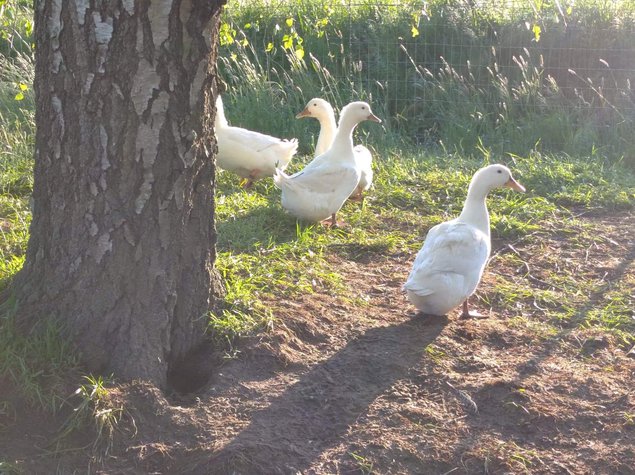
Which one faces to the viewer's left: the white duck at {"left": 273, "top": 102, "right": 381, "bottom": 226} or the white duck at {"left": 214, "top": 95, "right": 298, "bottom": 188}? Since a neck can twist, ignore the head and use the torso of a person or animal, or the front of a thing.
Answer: the white duck at {"left": 214, "top": 95, "right": 298, "bottom": 188}

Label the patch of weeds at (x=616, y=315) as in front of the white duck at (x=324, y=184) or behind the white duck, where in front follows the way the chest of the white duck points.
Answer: in front

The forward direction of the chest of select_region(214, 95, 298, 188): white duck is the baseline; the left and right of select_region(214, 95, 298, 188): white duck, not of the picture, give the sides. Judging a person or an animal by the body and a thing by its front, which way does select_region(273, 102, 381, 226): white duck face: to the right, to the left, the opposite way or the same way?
the opposite way

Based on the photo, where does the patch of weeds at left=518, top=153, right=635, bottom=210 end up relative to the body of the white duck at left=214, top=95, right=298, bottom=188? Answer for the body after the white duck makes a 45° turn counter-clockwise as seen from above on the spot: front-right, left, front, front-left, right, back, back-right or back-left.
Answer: back-left

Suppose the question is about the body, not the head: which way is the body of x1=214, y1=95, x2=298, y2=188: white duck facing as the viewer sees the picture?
to the viewer's left

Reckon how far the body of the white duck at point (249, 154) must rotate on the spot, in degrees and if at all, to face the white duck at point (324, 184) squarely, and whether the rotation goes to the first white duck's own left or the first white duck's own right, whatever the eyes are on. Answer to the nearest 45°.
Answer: approximately 135° to the first white duck's own left

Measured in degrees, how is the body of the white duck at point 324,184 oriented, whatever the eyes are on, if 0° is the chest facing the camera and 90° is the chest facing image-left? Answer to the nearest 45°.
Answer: approximately 270°

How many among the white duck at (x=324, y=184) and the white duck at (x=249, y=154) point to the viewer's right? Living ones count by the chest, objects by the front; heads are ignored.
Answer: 1

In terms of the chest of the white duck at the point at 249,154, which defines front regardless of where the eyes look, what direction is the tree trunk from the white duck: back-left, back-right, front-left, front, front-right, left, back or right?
left

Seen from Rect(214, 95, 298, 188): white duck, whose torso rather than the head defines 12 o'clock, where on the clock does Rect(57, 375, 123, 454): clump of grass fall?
The clump of grass is roughly at 9 o'clock from the white duck.

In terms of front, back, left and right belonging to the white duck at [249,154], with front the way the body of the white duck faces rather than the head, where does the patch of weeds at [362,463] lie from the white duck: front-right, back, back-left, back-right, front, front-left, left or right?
left
